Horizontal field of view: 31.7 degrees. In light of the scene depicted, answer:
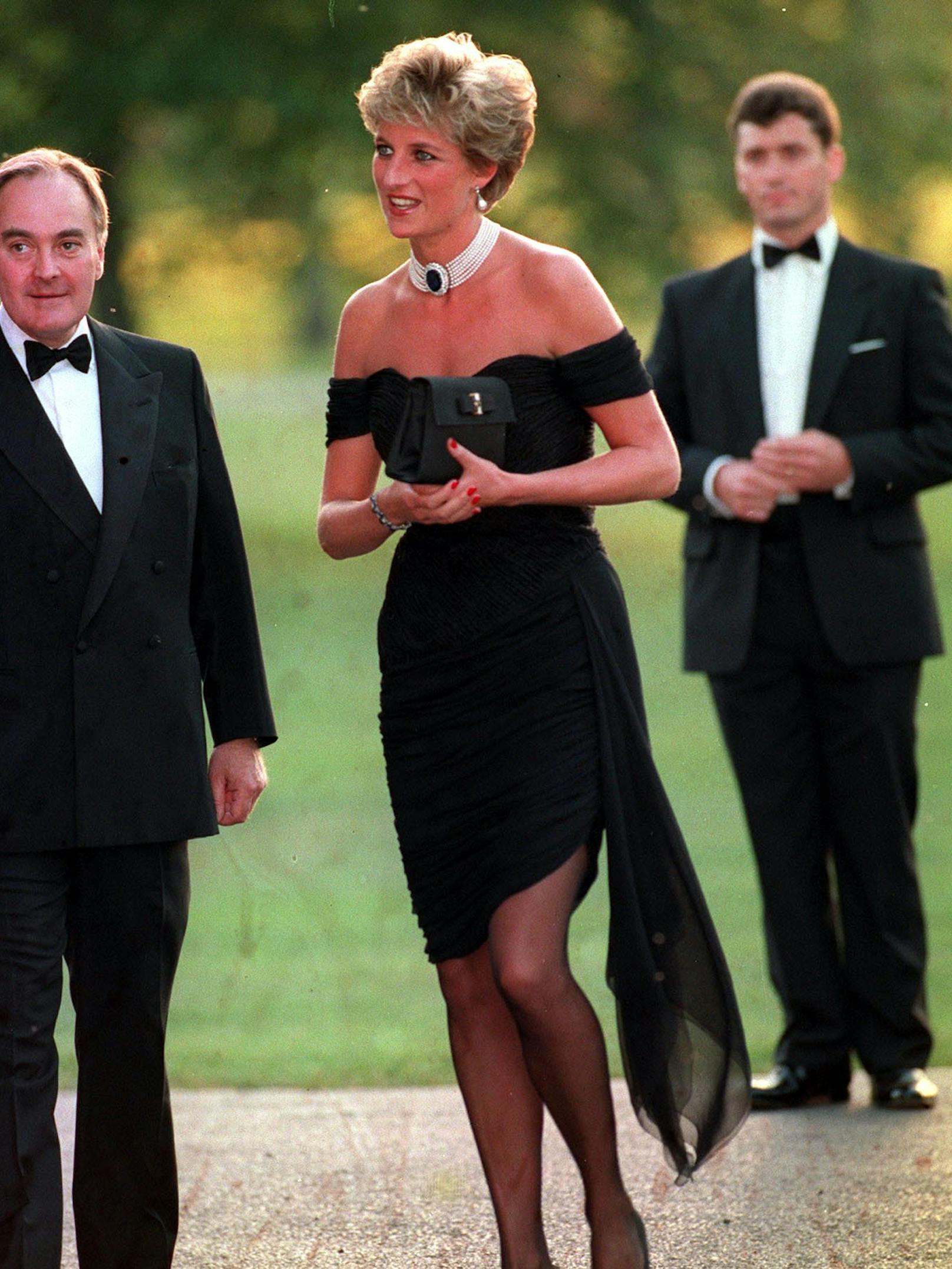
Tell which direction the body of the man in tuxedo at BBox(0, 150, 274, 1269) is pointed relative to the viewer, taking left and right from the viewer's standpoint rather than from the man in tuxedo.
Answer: facing the viewer

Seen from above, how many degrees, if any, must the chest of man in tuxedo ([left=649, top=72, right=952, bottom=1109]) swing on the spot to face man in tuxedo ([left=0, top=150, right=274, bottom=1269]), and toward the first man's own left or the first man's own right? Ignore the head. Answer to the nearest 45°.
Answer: approximately 45° to the first man's own right

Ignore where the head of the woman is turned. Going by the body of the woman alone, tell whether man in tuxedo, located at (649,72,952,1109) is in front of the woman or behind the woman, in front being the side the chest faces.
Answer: behind

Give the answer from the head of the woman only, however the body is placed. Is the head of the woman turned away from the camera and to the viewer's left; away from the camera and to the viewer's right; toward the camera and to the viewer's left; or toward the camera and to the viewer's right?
toward the camera and to the viewer's left

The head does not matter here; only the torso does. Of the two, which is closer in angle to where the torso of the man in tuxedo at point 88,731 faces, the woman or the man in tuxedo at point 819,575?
the woman

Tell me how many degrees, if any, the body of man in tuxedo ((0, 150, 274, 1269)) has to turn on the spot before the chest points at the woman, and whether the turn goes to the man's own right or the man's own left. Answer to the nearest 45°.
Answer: approximately 90° to the man's own left

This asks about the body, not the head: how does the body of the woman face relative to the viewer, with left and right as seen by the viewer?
facing the viewer and to the left of the viewer

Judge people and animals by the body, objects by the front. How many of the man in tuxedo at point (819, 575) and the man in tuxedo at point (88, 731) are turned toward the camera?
2

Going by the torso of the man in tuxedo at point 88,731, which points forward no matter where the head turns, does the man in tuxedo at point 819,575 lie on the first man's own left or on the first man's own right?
on the first man's own left

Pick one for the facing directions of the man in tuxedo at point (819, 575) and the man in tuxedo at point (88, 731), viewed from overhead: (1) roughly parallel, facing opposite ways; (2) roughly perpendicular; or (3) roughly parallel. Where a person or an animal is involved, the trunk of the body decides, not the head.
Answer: roughly parallel

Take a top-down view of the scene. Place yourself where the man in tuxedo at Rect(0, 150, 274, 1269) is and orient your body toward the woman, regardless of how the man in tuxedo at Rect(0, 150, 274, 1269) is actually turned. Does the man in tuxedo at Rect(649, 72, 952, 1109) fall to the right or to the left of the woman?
left

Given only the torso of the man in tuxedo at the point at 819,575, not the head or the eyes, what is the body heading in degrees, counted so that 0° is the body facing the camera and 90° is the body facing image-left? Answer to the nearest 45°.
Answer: approximately 0°

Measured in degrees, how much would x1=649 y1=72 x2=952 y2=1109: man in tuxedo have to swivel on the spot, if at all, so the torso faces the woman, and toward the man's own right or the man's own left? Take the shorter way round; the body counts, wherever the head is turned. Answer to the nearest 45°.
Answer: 0° — they already face them
